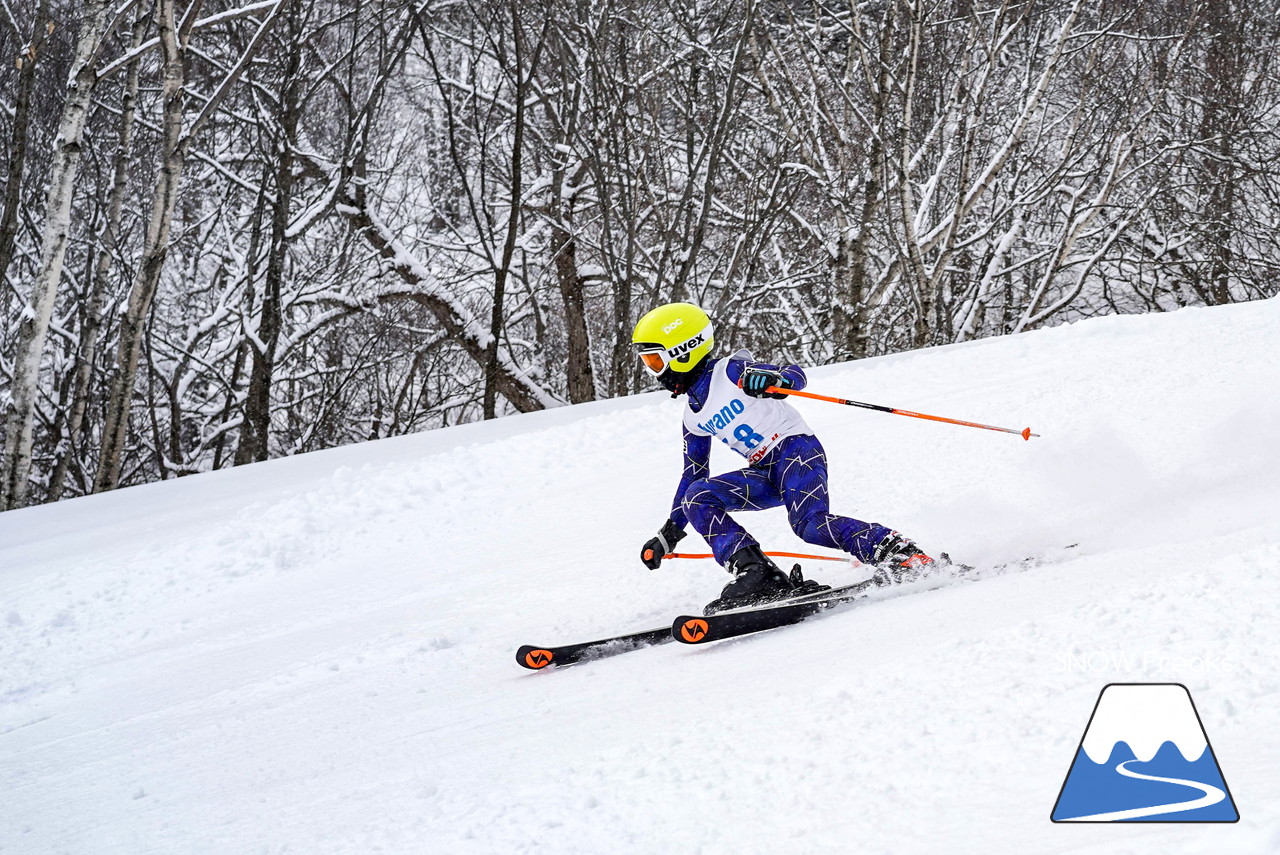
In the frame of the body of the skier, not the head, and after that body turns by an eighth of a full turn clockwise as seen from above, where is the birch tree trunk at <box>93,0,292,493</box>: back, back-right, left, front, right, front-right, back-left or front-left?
front-right

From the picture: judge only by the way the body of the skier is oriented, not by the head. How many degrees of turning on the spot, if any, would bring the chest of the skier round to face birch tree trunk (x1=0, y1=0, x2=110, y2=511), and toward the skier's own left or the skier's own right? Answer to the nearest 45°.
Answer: approximately 90° to the skier's own right

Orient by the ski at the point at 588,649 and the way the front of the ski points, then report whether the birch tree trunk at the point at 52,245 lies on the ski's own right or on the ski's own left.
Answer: on the ski's own right

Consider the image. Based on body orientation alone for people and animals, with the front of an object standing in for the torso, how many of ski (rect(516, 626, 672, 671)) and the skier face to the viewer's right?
0

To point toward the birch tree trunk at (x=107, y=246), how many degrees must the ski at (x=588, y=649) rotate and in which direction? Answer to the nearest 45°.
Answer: approximately 45° to its right

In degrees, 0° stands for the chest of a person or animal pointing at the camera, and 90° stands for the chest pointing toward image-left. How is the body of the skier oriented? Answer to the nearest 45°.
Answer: approximately 45°

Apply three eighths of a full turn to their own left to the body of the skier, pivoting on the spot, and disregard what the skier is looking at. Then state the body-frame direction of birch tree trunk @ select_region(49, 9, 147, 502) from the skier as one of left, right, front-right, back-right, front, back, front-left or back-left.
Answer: back-left

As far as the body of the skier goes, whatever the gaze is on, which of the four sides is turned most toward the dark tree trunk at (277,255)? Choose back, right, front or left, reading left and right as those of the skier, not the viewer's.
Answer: right

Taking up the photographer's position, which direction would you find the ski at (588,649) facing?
facing to the left of the viewer
